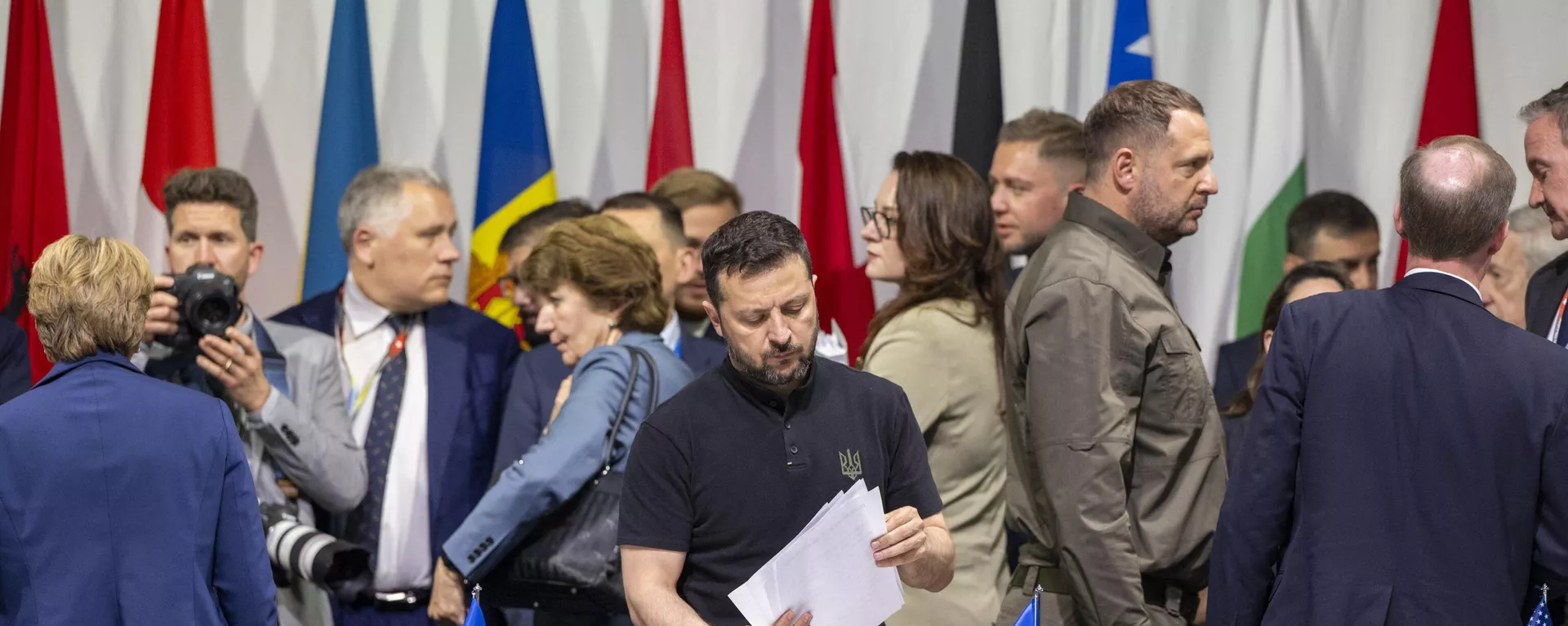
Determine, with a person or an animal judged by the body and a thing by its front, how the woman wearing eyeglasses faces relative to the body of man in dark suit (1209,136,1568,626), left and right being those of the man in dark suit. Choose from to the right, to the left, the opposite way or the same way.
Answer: to the left

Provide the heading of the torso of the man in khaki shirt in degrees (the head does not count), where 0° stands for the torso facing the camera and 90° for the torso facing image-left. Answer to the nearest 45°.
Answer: approximately 270°

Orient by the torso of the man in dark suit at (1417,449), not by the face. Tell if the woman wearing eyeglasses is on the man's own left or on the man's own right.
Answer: on the man's own left

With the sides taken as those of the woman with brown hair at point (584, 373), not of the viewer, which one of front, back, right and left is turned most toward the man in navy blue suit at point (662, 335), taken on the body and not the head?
right

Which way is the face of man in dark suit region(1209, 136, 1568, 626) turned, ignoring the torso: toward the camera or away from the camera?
away from the camera

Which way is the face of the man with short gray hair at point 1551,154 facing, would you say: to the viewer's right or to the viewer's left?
to the viewer's left

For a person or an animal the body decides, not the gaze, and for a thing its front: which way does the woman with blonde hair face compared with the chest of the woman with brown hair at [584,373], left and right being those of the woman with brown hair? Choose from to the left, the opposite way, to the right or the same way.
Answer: to the right

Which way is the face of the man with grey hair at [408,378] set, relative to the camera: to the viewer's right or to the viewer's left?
to the viewer's right

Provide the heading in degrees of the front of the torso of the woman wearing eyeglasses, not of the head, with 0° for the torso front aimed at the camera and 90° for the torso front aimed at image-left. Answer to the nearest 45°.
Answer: approximately 90°

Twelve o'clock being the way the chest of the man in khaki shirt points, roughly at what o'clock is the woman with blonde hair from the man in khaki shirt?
The woman with blonde hair is roughly at 5 o'clock from the man in khaki shirt.

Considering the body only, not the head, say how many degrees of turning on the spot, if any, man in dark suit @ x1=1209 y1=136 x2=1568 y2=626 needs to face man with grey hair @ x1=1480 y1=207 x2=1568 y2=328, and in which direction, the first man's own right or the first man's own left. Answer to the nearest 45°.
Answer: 0° — they already face them

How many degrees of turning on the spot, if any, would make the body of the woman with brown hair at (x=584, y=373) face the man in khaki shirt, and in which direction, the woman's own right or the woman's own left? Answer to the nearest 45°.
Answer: approximately 135° to the woman's own left

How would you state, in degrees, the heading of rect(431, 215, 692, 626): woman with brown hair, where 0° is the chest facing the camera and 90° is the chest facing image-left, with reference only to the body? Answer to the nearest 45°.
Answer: approximately 90°

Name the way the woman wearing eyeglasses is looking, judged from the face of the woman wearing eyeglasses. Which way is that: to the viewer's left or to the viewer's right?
to the viewer's left

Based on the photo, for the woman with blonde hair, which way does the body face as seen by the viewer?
away from the camera
